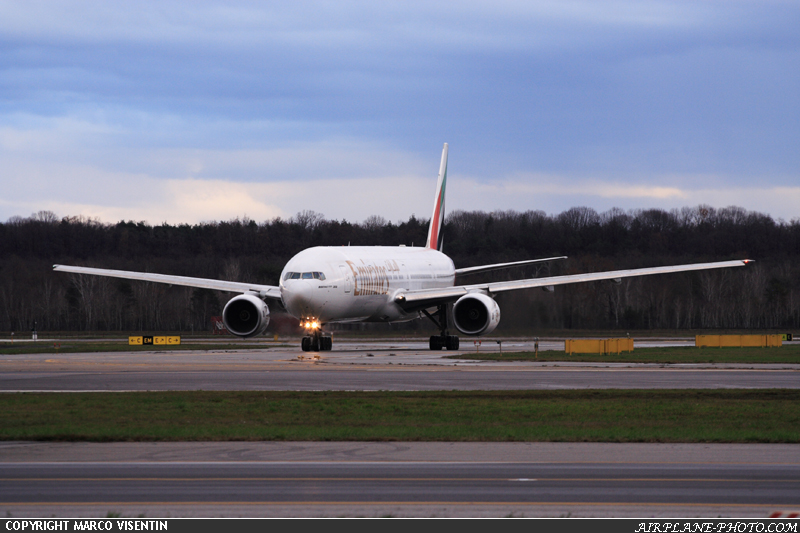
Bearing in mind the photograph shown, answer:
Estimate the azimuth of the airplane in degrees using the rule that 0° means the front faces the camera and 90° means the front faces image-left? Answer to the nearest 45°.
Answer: approximately 0°

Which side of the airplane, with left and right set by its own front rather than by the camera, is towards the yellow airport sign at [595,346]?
left
